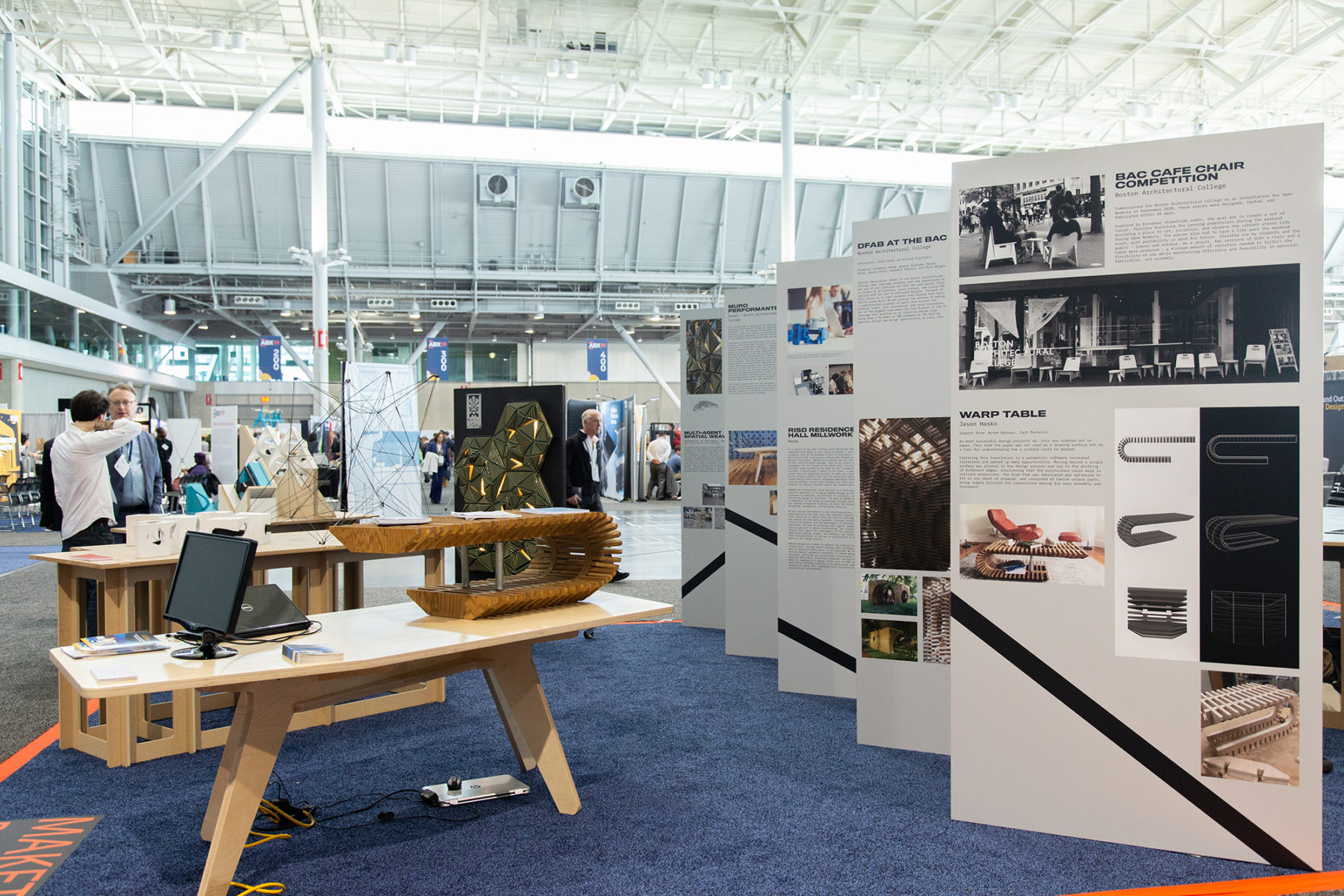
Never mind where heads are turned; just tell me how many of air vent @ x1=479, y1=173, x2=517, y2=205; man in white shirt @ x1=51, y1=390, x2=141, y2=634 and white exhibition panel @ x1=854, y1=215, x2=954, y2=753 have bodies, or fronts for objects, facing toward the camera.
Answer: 2

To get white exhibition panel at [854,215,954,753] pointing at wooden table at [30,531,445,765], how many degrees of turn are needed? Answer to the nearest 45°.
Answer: approximately 90° to its right

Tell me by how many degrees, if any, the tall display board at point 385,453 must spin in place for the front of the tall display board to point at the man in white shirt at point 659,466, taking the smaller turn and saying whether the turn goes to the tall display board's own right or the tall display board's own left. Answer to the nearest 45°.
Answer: approximately 135° to the tall display board's own left

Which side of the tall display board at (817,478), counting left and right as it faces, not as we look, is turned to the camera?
front

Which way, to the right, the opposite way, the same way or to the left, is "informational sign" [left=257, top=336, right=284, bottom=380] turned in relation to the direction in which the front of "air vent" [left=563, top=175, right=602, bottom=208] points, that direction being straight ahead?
the same way

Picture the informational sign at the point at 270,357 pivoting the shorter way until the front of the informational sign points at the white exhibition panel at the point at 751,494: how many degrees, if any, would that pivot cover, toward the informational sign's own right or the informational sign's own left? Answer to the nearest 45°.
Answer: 0° — it already faces it

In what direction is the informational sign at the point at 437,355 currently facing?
toward the camera

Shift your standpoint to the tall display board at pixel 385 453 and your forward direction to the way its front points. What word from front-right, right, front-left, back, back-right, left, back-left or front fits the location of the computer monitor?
front

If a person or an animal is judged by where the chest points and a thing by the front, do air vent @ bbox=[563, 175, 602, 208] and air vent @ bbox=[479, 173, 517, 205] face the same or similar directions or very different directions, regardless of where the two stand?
same or similar directions

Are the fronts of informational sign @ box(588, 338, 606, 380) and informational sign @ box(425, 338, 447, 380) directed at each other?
no

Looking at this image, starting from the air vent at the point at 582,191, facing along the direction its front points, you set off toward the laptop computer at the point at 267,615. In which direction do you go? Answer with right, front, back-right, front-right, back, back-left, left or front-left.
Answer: front

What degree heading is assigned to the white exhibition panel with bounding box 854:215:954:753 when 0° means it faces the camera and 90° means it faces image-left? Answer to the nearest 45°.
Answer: approximately 0°

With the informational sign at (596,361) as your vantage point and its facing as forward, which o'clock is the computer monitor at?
The computer monitor is roughly at 12 o'clock from the informational sign.

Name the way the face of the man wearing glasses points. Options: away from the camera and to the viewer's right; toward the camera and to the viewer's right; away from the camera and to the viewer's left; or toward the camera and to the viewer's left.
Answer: toward the camera and to the viewer's left

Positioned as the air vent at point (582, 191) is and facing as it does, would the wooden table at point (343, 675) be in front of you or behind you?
in front

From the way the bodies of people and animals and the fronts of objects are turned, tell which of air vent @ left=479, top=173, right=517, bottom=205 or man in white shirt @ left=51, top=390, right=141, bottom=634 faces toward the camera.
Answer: the air vent

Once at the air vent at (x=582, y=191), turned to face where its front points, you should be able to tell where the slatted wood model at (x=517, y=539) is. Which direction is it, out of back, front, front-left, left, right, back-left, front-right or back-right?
front

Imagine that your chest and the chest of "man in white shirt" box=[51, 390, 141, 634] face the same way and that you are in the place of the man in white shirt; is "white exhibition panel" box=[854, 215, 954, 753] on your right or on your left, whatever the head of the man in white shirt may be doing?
on your right

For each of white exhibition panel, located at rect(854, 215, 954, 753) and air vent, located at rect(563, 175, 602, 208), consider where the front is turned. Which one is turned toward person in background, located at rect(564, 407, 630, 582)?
the air vent

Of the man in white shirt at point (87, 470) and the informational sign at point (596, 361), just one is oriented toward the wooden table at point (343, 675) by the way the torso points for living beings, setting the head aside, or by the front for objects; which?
the informational sign

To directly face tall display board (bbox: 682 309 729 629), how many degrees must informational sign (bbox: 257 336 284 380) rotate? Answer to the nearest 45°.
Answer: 0° — it already faces it

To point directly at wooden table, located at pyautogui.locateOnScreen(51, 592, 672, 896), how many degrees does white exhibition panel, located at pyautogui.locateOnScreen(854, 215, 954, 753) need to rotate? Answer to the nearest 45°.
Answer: approximately 45° to its right

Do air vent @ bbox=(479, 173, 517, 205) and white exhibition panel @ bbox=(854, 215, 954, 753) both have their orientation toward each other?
no

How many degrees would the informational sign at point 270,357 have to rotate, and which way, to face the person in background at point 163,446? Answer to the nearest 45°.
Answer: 0° — it already faces them

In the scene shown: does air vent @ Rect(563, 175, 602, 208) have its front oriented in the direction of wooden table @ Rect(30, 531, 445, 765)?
yes

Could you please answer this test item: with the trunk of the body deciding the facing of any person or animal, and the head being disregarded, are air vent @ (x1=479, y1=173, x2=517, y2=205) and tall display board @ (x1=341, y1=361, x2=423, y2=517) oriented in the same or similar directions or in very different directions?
same or similar directions
